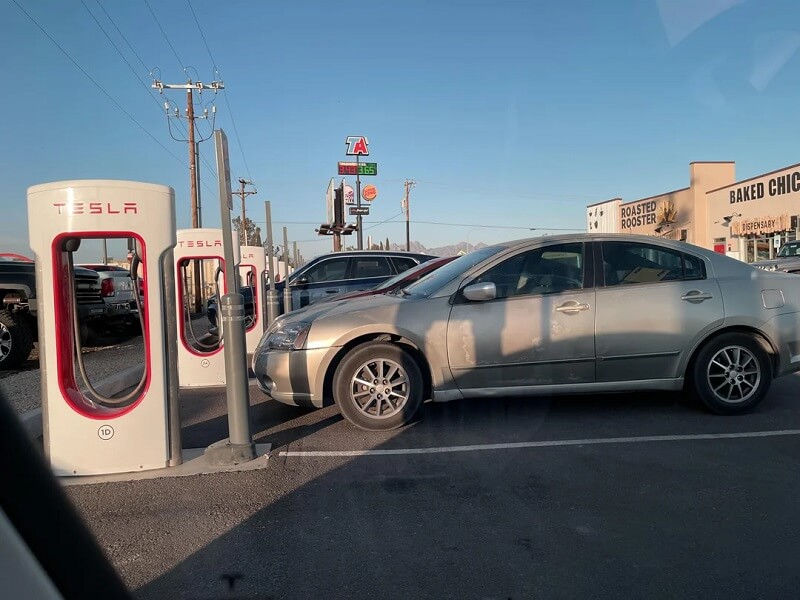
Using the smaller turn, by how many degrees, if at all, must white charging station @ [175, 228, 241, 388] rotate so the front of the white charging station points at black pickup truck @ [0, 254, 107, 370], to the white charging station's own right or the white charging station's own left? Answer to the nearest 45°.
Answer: approximately 135° to the white charging station's own right

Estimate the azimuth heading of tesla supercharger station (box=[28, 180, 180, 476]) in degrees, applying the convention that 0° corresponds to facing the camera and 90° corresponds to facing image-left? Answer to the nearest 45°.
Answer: approximately 0°

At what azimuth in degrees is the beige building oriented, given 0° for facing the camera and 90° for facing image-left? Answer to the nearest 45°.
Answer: approximately 45°

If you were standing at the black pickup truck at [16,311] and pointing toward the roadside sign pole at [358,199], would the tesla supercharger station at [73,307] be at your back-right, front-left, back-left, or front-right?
back-right

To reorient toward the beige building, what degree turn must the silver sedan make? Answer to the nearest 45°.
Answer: approximately 90° to its right

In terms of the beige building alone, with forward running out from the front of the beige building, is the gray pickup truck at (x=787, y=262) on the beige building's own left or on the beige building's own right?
on the beige building's own left

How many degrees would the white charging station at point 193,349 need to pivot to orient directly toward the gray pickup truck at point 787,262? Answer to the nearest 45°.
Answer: approximately 90° to its left

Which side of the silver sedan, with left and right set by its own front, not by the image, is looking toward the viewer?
left

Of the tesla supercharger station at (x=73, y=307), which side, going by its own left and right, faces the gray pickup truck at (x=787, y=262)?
left

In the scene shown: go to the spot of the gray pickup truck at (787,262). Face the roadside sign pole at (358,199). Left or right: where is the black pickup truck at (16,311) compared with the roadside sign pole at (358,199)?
left

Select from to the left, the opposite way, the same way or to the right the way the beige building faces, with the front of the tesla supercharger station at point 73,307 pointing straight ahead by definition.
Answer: to the right

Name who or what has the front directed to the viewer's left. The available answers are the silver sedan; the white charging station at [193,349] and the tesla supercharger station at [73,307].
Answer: the silver sedan

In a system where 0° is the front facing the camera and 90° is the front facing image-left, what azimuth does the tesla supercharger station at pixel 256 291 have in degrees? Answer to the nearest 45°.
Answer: approximately 0°

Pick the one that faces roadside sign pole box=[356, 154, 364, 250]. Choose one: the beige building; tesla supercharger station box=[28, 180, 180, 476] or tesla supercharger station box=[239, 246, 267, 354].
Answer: the beige building

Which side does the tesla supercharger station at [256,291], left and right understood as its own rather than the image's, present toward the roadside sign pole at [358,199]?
back
